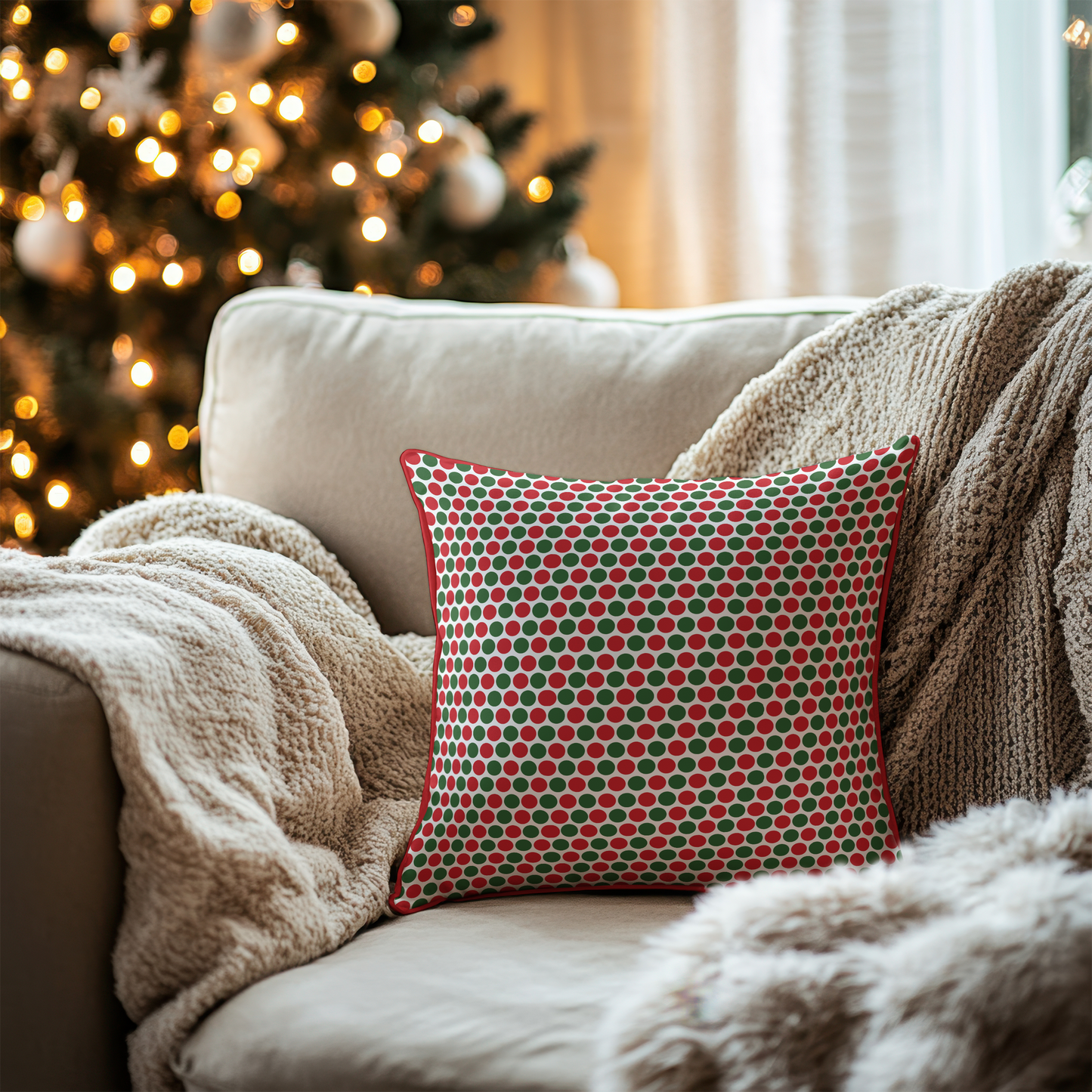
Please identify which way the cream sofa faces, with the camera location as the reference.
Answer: facing the viewer

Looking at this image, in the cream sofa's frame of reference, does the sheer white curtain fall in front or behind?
behind

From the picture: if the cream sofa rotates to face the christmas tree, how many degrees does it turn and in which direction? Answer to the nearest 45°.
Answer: approximately 180°

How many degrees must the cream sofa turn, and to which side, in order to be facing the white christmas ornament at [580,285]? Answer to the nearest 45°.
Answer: approximately 180°
